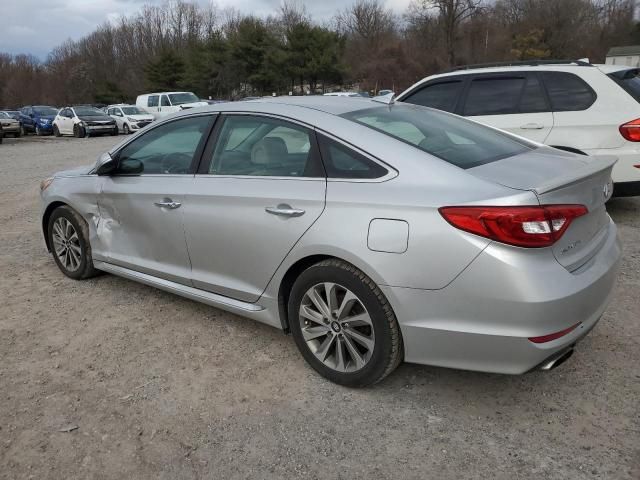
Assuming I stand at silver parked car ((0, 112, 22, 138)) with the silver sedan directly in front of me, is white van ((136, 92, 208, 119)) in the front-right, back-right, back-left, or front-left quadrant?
front-left

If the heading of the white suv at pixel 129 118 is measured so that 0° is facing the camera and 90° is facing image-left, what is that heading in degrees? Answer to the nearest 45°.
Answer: approximately 315°

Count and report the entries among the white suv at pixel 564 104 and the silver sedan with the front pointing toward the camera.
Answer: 0

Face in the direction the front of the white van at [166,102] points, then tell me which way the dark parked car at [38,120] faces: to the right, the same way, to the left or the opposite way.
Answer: the same way

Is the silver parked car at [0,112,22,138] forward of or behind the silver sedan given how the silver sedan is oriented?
forward

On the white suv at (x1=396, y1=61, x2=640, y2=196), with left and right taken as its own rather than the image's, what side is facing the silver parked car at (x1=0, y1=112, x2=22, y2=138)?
front

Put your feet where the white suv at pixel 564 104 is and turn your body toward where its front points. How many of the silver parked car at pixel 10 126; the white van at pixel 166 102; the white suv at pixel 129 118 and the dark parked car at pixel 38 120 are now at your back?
0

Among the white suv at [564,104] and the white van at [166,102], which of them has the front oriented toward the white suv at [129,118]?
the white suv at [564,104]

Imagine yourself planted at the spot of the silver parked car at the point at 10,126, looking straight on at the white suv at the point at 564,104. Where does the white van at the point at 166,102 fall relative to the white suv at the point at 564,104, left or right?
left

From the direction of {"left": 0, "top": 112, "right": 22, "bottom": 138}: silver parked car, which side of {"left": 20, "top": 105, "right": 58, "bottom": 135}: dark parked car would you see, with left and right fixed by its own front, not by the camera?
right

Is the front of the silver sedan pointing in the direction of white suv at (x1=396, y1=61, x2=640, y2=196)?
no

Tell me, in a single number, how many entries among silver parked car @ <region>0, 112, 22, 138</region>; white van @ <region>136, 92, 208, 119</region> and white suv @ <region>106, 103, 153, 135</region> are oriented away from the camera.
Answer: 0

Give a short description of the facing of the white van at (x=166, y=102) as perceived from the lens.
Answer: facing the viewer and to the right of the viewer

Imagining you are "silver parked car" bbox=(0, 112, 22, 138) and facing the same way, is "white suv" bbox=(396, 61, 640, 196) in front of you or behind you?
in front

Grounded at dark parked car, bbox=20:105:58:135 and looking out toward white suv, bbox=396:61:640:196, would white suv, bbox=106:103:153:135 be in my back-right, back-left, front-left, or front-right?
front-left

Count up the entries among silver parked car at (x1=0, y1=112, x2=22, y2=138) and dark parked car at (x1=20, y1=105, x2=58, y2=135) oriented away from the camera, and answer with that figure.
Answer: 0

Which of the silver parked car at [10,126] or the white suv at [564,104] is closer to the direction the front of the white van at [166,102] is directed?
the white suv
